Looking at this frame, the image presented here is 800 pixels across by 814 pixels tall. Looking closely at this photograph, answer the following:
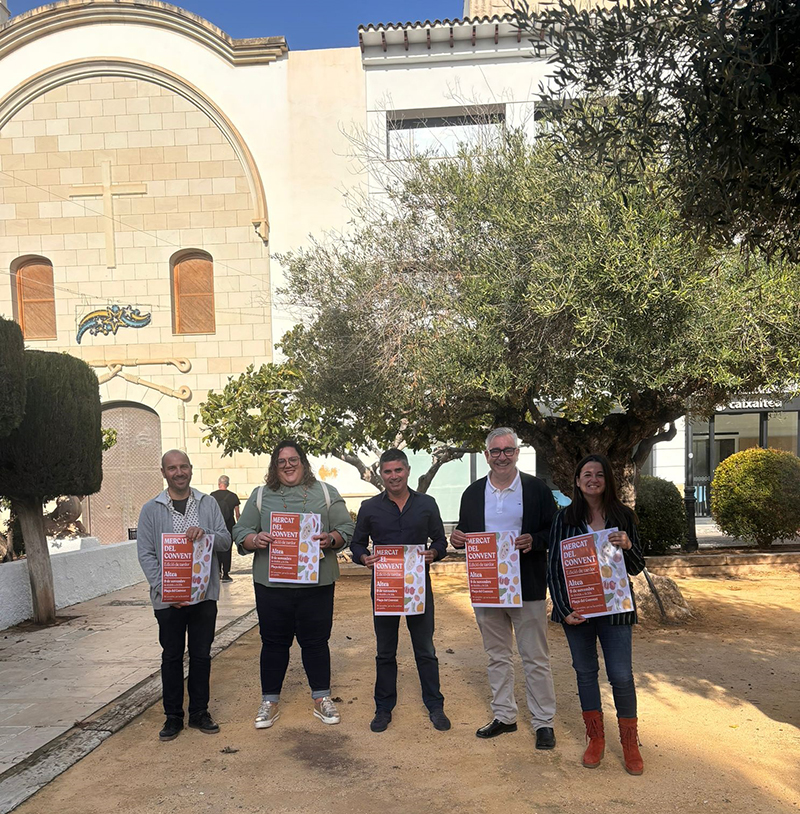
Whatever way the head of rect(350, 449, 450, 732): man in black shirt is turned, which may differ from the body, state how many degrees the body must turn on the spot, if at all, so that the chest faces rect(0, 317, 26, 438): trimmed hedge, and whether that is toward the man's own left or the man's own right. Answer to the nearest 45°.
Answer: approximately 135° to the man's own right

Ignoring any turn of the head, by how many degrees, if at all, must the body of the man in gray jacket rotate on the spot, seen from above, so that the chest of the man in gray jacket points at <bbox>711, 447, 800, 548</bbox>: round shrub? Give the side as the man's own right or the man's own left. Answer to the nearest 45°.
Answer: approximately 135° to the man's own left

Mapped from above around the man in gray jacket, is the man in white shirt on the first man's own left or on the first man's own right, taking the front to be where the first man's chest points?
on the first man's own left

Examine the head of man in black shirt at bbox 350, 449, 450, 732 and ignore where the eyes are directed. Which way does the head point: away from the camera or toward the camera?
toward the camera

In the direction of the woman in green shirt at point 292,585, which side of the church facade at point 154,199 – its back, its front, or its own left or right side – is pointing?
front

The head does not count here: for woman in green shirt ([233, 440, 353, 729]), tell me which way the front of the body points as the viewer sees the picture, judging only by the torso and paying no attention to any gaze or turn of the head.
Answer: toward the camera

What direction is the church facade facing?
toward the camera

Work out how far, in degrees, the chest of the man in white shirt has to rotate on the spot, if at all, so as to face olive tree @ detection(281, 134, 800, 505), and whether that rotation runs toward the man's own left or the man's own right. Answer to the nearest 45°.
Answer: approximately 180°

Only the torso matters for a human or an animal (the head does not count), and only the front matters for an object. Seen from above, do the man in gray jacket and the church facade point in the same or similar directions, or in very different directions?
same or similar directions

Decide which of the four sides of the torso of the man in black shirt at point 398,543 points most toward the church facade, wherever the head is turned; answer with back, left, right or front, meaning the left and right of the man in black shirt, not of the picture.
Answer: back

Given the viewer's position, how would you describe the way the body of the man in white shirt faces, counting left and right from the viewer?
facing the viewer

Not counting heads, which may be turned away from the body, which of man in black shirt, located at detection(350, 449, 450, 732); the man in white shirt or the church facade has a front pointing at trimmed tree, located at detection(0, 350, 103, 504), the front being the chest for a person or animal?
the church facade

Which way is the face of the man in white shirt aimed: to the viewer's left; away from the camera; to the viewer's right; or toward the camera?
toward the camera
